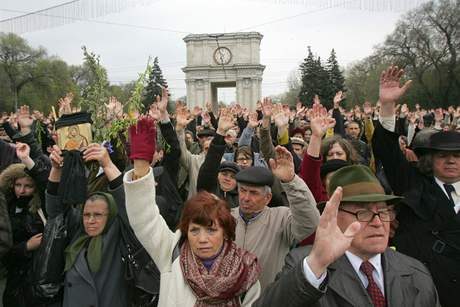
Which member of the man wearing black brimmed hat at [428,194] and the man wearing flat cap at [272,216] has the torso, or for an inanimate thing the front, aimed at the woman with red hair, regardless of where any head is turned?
the man wearing flat cap at [272,216]

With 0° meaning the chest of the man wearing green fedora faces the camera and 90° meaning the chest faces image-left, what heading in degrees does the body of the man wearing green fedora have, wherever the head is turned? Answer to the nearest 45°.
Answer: approximately 315°

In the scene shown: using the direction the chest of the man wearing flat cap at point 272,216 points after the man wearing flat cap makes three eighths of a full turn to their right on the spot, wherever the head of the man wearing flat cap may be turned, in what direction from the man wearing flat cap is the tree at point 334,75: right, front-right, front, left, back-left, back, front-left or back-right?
front

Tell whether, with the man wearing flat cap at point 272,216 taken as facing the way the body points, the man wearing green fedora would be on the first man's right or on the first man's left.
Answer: on the first man's left

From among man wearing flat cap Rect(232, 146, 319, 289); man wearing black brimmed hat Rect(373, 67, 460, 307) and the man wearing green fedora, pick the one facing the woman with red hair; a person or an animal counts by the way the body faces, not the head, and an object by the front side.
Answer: man wearing flat cap Rect(232, 146, 319, 289)

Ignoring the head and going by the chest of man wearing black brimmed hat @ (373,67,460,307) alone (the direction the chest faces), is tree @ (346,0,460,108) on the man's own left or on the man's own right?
on the man's own left

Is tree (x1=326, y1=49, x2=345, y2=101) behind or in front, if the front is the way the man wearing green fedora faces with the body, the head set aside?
behind

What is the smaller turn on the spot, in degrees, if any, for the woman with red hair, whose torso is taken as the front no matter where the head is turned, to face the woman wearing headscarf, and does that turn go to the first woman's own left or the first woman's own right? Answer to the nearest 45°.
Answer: approximately 135° to the first woman's own right

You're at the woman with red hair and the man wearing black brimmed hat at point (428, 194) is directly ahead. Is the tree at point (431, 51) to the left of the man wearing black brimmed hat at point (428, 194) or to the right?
left

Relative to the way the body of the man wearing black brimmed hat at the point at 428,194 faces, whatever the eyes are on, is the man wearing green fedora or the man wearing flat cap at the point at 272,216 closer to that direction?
the man wearing green fedora
